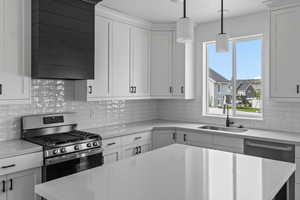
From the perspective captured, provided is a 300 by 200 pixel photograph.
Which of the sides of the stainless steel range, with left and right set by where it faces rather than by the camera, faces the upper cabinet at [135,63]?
left

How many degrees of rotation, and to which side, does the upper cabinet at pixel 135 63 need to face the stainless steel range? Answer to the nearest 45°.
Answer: approximately 90° to its right

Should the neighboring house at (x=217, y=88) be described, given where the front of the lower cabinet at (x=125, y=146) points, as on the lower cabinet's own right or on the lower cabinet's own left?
on the lower cabinet's own left

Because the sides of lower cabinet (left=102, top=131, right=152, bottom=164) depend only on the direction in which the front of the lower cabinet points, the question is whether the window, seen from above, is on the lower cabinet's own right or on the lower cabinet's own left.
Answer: on the lower cabinet's own left

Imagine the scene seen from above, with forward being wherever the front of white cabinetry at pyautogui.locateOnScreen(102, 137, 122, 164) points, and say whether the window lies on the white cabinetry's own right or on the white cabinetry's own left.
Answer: on the white cabinetry's own left

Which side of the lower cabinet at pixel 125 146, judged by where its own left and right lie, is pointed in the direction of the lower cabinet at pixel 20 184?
right

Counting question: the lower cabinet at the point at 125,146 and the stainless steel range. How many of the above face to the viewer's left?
0

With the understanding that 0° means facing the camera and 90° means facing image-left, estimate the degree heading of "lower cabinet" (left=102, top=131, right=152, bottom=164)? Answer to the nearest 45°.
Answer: approximately 315°

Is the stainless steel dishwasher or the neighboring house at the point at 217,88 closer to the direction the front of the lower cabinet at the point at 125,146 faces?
the stainless steel dishwasher
